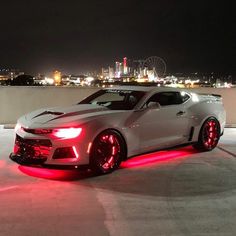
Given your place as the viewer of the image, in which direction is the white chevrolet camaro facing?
facing the viewer and to the left of the viewer

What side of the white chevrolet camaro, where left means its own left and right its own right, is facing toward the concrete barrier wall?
right
